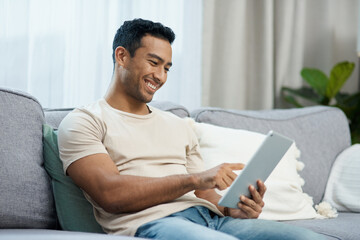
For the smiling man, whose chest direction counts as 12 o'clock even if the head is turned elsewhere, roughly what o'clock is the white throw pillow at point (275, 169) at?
The white throw pillow is roughly at 9 o'clock from the smiling man.

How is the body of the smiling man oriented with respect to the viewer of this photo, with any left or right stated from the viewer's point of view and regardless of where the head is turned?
facing the viewer and to the right of the viewer

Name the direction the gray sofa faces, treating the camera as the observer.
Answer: facing the viewer

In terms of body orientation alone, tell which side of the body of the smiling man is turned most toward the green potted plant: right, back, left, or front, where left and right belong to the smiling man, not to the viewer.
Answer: left

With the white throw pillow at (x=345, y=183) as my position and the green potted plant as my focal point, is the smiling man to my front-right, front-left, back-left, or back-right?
back-left

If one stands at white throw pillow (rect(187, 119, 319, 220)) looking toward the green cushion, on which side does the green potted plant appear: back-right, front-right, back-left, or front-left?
back-right

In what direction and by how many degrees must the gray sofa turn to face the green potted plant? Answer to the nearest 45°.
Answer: approximately 135° to its left

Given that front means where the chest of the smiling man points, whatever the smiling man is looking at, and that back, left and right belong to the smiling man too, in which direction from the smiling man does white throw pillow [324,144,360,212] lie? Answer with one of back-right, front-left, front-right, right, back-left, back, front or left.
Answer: left
